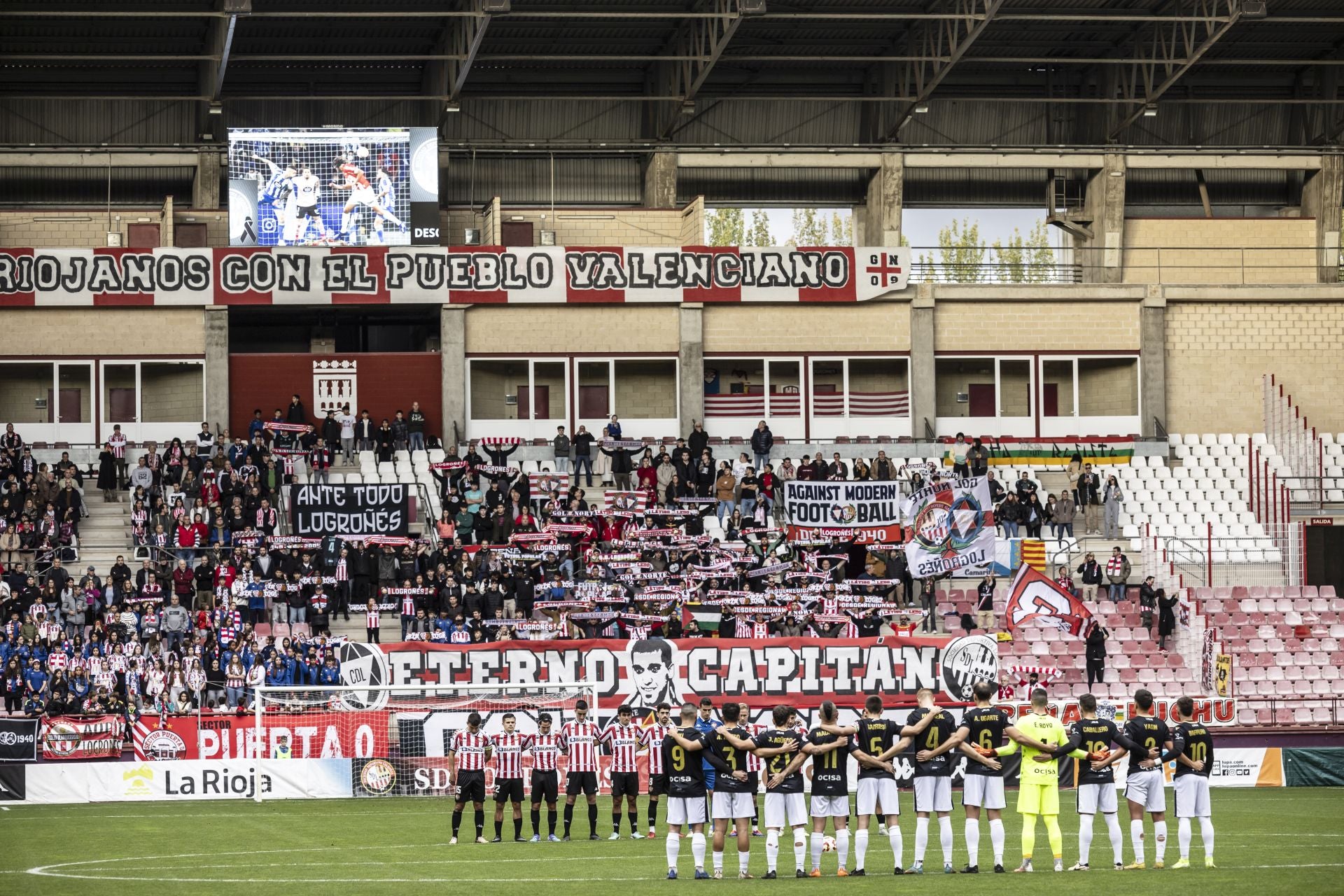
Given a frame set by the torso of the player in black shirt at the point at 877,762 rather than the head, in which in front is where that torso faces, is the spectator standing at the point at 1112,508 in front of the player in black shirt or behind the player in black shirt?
in front

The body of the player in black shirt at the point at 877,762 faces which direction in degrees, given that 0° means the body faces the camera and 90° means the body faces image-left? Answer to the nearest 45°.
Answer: approximately 180°

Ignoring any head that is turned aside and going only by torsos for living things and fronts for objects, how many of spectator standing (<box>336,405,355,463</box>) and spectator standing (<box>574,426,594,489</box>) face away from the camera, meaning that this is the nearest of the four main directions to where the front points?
0

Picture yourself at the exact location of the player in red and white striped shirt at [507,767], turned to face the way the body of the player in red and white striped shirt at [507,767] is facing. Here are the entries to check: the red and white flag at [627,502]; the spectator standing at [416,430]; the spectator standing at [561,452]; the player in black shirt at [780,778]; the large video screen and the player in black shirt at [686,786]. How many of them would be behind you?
4

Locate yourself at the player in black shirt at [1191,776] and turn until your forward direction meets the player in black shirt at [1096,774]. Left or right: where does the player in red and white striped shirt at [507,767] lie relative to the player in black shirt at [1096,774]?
right

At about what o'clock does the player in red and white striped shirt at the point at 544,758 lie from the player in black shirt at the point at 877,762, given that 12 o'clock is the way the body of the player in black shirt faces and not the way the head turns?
The player in red and white striped shirt is roughly at 10 o'clock from the player in black shirt.

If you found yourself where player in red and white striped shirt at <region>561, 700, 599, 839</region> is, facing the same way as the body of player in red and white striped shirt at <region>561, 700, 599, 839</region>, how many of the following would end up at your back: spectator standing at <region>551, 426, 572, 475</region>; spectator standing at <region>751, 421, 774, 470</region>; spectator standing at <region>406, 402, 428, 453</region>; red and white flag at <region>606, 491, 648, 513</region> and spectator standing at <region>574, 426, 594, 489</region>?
5

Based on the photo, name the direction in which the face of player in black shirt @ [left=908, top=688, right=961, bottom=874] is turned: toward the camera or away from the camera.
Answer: away from the camera

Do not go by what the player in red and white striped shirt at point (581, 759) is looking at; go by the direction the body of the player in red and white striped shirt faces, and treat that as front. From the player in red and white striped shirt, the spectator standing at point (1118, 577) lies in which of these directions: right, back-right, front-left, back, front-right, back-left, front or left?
back-left

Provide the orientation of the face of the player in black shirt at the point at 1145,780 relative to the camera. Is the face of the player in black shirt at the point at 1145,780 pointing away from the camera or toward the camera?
away from the camera

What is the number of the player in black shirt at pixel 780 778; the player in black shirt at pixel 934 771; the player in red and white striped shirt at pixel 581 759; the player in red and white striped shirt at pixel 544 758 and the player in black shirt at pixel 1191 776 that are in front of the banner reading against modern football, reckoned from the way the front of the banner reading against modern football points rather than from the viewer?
5

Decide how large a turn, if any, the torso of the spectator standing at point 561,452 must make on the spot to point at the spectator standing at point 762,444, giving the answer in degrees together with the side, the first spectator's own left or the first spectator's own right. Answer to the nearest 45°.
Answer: approximately 90° to the first spectator's own left

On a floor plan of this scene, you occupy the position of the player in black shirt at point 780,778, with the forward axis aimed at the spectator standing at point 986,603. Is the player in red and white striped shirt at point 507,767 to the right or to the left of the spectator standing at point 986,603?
left

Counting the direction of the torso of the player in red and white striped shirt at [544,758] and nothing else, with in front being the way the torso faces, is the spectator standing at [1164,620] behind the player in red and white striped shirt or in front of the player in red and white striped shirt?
behind

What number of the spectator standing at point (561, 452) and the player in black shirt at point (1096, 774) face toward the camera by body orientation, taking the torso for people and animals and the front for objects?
1

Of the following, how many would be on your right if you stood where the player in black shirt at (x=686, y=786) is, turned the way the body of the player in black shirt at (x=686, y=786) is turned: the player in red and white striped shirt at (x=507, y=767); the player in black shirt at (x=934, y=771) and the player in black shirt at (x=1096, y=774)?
2

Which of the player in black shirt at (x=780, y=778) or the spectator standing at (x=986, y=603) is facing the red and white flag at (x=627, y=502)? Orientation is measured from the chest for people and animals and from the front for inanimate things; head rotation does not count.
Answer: the player in black shirt
